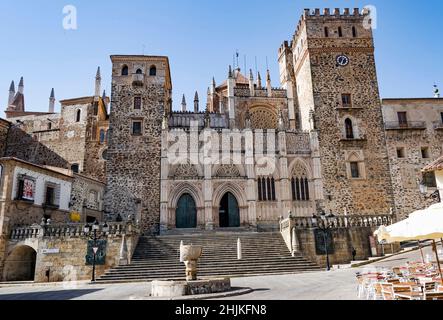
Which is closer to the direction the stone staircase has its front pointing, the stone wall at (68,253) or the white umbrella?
the white umbrella

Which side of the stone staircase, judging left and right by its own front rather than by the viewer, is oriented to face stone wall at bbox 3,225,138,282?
right

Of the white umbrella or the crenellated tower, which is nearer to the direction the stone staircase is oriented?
the white umbrella

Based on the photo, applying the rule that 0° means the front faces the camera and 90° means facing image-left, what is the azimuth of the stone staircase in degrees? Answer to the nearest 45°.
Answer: approximately 0°

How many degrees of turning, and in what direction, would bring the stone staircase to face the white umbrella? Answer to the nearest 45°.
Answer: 0° — it already faces it

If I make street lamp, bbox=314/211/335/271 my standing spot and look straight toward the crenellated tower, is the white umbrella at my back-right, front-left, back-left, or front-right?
back-right

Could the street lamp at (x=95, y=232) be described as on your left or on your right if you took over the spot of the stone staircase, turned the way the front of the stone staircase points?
on your right

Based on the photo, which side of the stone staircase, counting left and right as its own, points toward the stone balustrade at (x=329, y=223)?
left

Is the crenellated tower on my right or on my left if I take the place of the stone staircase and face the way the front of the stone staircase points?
on my left

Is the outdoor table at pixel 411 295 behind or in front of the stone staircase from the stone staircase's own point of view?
in front

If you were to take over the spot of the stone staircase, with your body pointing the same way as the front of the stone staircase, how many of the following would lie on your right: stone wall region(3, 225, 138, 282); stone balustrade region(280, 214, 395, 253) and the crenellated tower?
1

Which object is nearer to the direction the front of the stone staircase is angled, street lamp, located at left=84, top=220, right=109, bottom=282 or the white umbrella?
the white umbrella

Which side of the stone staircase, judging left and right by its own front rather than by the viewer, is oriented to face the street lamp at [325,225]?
left

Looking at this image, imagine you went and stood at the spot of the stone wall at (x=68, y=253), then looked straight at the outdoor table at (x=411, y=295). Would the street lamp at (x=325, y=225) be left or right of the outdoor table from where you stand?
left
